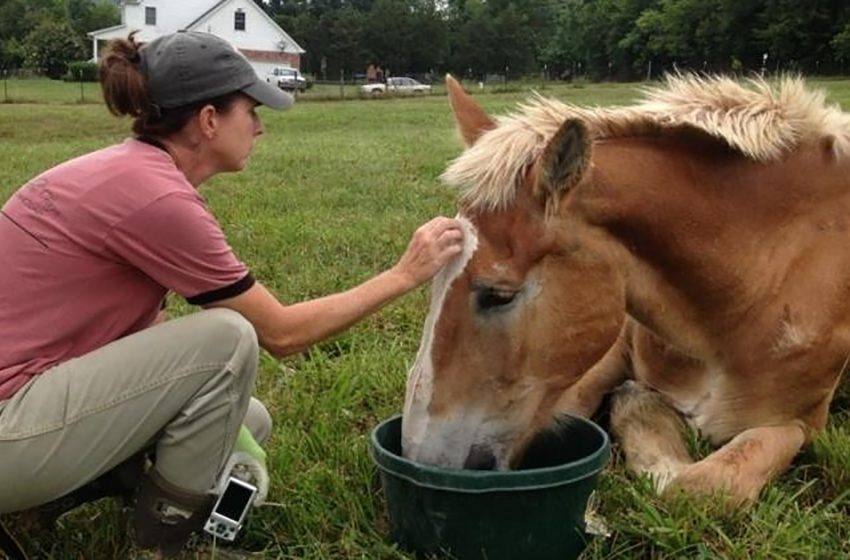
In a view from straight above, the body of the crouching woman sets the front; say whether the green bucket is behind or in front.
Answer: in front

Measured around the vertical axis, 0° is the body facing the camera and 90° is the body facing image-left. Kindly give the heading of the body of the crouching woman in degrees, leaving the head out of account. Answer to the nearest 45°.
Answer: approximately 270°

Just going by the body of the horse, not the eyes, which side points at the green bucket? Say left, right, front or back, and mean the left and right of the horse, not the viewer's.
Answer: front

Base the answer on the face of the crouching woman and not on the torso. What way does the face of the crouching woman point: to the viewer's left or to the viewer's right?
to the viewer's right

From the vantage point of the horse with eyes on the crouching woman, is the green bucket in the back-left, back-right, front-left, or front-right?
front-left

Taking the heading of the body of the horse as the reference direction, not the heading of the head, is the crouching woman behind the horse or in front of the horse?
in front

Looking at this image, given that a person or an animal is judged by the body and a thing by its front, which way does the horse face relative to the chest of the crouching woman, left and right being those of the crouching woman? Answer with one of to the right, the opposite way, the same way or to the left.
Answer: the opposite way

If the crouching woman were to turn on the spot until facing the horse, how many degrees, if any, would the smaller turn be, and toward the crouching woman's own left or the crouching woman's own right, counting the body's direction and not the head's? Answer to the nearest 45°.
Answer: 0° — they already face it

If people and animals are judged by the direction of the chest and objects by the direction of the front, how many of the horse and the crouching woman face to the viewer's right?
1

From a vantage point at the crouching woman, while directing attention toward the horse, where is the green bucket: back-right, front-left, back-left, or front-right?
front-right

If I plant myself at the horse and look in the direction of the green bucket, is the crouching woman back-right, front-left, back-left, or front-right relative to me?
front-right
